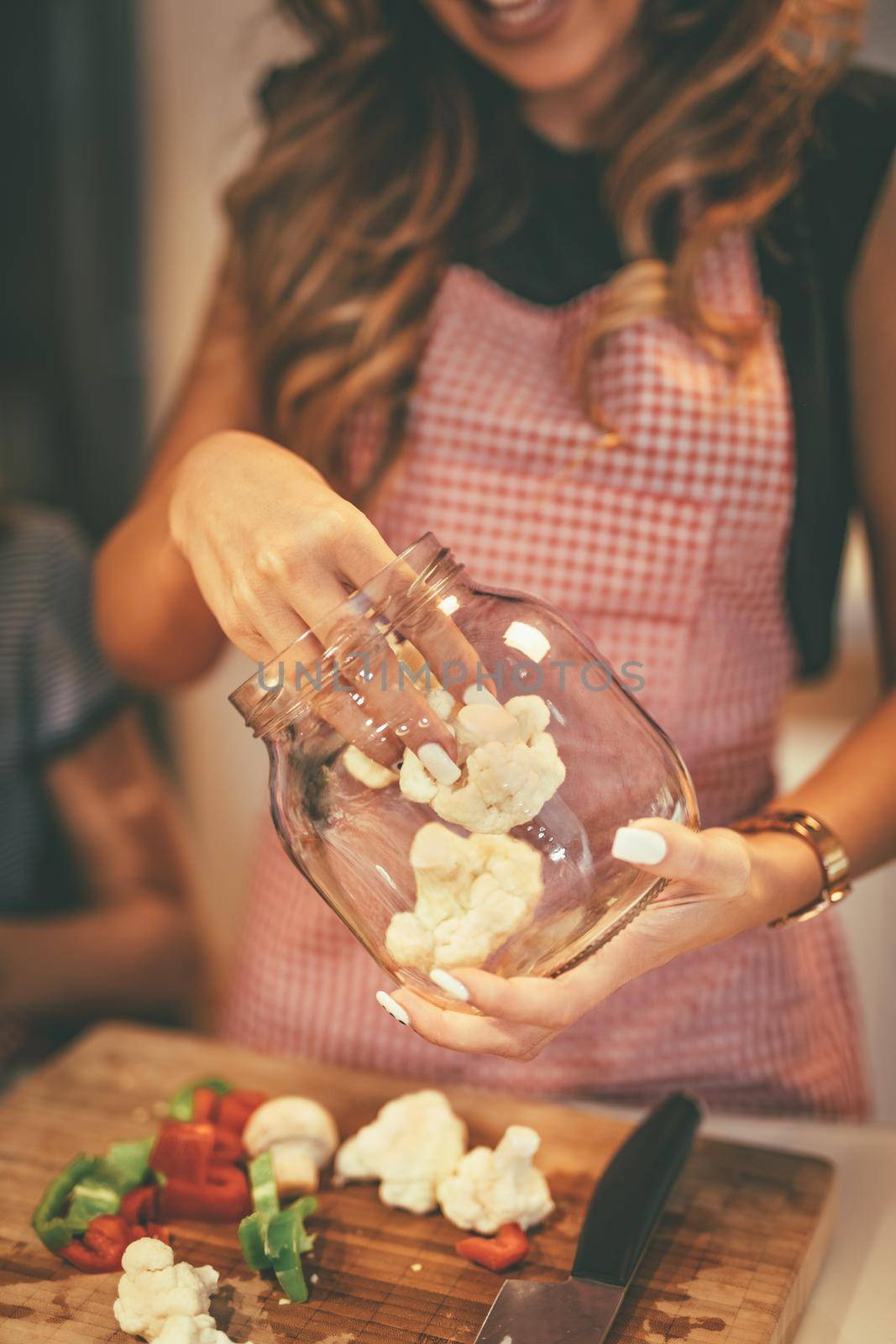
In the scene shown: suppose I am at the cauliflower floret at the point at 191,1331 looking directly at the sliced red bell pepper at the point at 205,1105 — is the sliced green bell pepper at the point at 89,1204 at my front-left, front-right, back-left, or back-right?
front-left

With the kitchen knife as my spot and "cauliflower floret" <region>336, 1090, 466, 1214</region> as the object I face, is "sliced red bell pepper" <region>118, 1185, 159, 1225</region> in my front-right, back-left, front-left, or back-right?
front-left

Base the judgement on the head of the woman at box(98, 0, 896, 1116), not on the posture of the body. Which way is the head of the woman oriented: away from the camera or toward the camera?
toward the camera

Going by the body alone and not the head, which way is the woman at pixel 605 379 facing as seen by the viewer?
toward the camera
